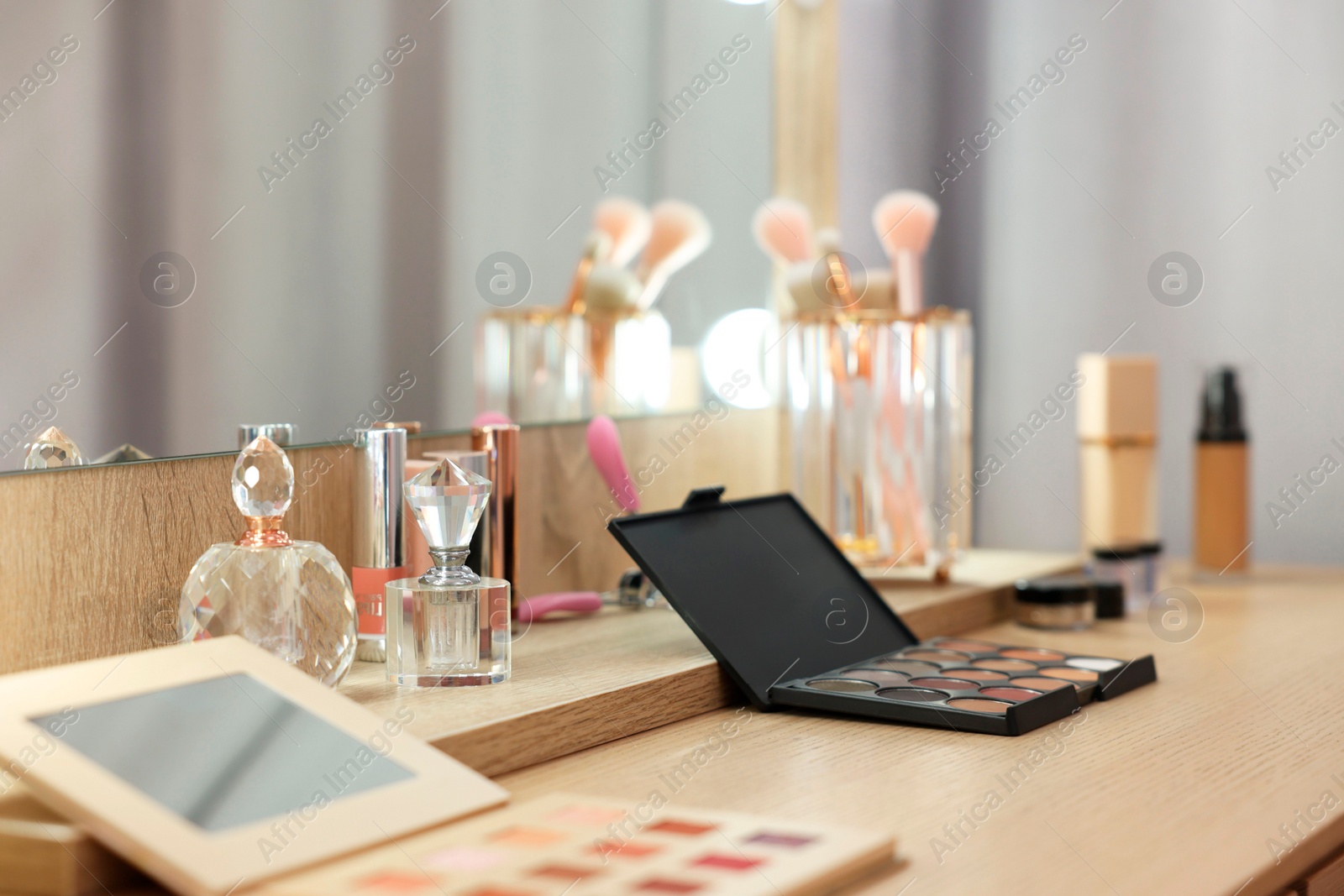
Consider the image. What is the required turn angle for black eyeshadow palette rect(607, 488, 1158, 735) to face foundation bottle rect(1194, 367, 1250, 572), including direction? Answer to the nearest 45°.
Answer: approximately 90° to its left

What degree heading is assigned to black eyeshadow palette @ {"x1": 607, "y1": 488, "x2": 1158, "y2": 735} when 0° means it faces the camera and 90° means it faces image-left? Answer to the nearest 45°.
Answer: approximately 315°
